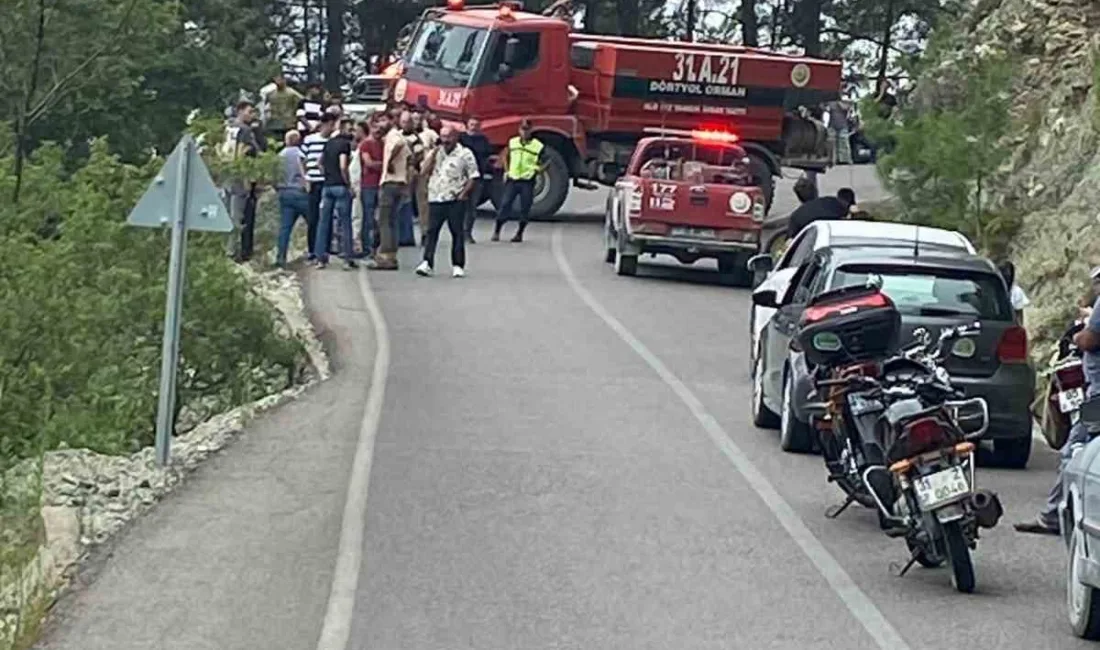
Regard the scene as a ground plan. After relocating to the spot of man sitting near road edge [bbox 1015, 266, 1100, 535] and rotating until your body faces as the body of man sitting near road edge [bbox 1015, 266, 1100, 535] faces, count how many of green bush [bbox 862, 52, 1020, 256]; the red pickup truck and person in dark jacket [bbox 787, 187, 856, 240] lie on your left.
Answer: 0

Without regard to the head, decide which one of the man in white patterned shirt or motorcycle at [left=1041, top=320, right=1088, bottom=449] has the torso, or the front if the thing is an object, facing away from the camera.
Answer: the motorcycle

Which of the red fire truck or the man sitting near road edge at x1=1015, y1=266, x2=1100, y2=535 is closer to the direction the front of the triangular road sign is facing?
the red fire truck

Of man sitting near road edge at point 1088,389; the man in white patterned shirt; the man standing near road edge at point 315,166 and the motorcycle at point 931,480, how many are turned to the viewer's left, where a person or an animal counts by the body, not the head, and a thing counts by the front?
1

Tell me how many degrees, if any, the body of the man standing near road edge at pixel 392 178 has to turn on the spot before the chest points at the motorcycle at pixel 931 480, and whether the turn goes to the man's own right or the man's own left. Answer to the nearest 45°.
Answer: approximately 90° to the man's own left

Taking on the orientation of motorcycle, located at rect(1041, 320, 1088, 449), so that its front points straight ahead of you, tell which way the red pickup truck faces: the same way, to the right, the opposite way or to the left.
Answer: the same way

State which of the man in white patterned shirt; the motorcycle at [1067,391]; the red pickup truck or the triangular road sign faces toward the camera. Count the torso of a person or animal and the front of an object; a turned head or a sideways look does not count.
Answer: the man in white patterned shirt

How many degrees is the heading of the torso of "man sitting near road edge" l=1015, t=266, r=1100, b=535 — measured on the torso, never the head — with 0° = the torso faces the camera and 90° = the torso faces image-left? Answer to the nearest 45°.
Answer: approximately 90°

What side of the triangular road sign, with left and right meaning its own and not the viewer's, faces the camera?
back

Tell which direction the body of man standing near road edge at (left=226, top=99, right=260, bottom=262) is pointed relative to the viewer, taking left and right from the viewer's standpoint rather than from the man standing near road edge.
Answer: facing the viewer and to the right of the viewer

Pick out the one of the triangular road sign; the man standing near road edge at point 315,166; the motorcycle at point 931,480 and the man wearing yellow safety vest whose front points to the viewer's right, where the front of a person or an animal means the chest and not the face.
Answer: the man standing near road edge

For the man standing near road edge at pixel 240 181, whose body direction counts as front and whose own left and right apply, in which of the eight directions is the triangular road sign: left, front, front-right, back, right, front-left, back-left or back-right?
front-right
